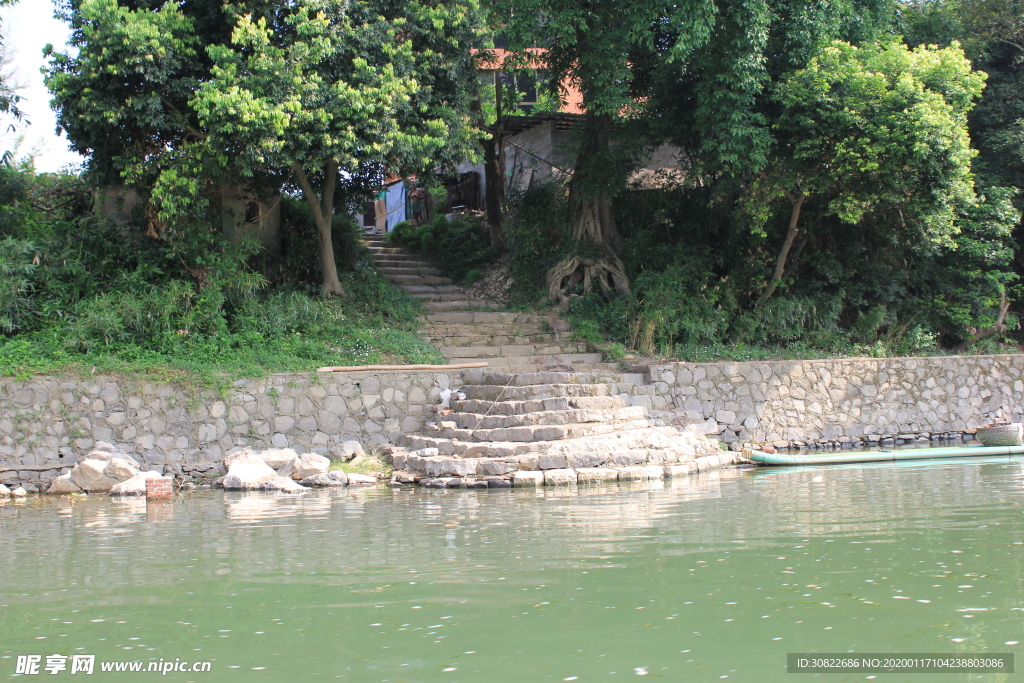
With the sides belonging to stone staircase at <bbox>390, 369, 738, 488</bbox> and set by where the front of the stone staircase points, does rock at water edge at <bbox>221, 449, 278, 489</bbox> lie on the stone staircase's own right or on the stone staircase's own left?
on the stone staircase's own right

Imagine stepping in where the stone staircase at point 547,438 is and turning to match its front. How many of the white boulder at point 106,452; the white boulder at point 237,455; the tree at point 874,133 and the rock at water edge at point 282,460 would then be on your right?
3

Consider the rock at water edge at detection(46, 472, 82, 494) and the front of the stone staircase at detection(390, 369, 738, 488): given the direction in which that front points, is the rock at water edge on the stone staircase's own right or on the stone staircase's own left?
on the stone staircase's own right

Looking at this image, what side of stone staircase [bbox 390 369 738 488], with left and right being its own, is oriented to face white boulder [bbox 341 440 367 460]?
right

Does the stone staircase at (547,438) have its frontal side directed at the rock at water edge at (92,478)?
no

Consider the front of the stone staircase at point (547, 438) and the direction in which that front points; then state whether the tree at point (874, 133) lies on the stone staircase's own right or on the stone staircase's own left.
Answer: on the stone staircase's own left

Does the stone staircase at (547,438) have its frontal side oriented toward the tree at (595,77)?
no

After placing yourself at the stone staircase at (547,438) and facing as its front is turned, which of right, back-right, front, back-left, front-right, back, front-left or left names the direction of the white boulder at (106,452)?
right

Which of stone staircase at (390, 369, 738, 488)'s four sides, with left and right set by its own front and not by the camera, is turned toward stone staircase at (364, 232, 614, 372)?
back

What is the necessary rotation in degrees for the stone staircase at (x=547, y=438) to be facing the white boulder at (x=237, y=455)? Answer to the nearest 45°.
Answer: approximately 90° to its right

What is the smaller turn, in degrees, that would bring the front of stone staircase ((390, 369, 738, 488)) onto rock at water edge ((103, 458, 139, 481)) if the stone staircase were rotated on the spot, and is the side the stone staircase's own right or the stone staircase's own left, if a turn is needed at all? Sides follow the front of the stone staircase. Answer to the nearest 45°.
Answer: approximately 90° to the stone staircase's own right

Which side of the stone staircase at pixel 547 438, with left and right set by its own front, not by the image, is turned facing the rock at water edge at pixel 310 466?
right

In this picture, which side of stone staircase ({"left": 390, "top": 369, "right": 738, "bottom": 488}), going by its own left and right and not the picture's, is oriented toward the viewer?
front

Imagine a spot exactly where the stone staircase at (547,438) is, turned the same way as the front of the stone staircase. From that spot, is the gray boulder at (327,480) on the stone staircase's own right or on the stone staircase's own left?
on the stone staircase's own right

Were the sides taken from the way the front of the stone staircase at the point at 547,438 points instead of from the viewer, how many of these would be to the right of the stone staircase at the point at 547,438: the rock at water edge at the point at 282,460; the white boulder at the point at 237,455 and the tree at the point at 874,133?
2

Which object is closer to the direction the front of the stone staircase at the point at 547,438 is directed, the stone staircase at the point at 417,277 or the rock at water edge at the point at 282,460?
the rock at water edge

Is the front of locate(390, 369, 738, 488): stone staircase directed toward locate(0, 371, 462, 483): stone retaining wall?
no
